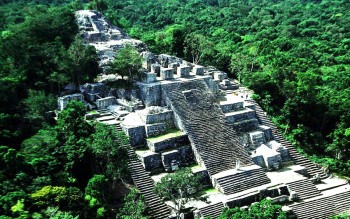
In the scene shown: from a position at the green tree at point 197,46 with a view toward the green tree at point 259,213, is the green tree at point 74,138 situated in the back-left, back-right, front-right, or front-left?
front-right

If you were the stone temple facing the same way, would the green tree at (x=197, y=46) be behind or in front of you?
behind

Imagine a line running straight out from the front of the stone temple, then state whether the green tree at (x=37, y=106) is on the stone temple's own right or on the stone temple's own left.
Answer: on the stone temple's own right

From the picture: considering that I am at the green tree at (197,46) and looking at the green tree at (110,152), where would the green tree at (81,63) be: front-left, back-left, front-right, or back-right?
front-right

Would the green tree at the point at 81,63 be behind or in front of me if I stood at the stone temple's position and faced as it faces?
behind

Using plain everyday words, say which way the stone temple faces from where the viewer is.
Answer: facing the viewer and to the right of the viewer

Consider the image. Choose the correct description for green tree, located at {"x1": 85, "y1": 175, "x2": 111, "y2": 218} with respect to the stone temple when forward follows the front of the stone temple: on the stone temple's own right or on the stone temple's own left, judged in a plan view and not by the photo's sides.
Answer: on the stone temple's own right

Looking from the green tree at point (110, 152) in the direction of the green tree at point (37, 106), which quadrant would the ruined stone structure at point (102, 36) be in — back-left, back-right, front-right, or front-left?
front-right

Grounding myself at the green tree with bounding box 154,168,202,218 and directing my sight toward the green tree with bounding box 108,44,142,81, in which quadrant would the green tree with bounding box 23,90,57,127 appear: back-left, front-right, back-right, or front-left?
front-left
